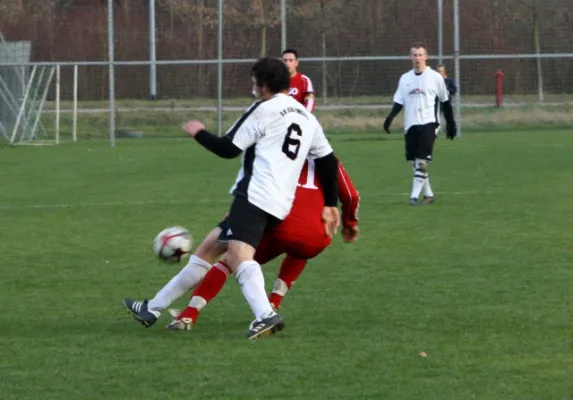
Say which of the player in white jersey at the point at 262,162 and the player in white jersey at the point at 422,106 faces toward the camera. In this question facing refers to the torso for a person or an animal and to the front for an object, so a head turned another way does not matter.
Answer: the player in white jersey at the point at 422,106

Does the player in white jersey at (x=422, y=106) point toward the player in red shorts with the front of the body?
yes

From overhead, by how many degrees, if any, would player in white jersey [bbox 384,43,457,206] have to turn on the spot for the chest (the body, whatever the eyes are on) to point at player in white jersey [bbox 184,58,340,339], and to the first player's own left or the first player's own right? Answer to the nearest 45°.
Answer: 0° — they already face them

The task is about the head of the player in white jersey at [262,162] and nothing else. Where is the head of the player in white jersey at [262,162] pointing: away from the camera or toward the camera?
away from the camera

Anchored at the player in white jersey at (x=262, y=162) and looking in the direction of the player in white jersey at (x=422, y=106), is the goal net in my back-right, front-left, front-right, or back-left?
front-left

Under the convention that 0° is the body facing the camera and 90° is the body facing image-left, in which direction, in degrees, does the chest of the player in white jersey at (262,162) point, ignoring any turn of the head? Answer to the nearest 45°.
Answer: approximately 135°

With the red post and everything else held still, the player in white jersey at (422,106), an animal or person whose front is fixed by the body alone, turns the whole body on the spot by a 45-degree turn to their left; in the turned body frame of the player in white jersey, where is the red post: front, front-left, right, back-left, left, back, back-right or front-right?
back-left

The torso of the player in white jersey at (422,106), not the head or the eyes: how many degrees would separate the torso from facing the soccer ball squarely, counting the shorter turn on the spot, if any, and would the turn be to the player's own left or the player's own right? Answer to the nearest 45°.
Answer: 0° — they already face it

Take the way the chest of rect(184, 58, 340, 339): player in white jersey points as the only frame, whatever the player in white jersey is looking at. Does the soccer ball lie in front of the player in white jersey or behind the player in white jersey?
in front

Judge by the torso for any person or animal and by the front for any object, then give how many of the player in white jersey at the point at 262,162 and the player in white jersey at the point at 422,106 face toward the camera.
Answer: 1

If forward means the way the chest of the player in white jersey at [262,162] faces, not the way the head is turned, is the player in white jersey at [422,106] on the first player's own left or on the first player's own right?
on the first player's own right

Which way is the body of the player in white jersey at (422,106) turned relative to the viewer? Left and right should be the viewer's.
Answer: facing the viewer
